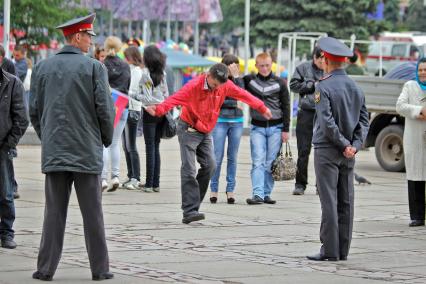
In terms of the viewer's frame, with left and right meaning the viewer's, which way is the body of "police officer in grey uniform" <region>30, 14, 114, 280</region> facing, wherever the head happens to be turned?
facing away from the viewer

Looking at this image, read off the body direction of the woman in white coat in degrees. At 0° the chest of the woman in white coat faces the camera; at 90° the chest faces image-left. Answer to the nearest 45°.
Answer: approximately 0°

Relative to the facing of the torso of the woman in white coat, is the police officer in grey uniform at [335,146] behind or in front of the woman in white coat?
in front

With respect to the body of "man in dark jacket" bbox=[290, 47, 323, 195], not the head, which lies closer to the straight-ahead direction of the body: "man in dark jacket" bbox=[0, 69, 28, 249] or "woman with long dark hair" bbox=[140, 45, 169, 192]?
the man in dark jacket

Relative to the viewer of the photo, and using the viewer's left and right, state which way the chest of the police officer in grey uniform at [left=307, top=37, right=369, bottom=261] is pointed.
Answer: facing away from the viewer and to the left of the viewer

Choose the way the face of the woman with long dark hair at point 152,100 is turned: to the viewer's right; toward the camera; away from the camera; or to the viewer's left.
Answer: away from the camera

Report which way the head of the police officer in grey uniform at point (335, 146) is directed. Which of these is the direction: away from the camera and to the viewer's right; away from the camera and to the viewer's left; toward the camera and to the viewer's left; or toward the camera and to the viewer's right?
away from the camera and to the viewer's left
